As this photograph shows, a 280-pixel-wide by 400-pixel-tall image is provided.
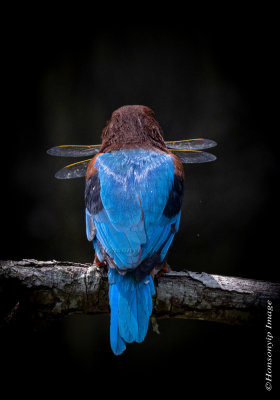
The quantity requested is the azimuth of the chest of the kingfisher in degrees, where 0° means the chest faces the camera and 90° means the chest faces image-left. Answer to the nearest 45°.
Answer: approximately 180°
